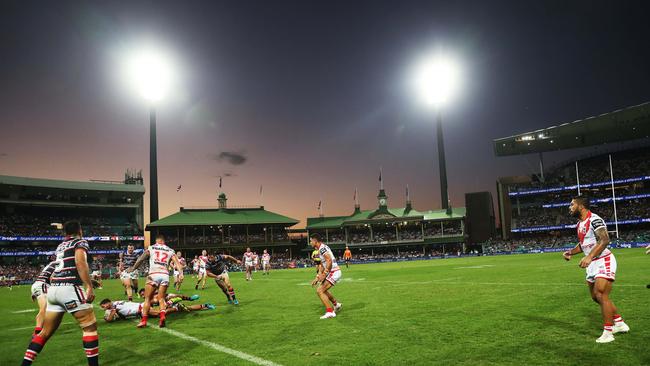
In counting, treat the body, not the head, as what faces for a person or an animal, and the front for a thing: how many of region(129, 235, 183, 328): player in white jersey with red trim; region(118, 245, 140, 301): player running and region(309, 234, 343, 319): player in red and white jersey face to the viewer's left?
1

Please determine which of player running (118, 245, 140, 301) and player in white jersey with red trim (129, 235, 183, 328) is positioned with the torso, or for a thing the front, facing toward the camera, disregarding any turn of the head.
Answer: the player running

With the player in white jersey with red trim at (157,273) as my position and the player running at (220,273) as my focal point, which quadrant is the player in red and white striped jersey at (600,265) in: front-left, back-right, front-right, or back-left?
back-right

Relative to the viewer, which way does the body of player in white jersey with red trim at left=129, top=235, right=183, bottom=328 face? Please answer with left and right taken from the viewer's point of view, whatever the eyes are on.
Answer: facing away from the viewer

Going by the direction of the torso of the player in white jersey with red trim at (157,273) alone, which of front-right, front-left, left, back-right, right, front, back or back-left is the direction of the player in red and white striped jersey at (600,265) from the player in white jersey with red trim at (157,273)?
back-right

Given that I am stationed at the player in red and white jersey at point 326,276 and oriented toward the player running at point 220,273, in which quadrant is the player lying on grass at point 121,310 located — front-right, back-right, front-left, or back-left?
front-left

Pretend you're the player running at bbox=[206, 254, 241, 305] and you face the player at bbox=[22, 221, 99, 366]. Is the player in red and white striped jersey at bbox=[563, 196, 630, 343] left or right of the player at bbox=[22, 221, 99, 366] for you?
left

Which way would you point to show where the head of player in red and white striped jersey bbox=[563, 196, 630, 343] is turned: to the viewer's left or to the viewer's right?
to the viewer's left

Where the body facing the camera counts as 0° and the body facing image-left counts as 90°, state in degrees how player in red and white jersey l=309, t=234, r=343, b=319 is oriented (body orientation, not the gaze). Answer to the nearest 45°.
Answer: approximately 90°

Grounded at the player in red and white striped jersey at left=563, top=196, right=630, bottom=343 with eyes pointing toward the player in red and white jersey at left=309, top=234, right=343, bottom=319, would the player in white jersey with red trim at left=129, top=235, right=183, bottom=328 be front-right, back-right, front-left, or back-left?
front-left

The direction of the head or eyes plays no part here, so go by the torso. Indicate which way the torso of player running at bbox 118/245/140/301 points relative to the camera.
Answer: toward the camera

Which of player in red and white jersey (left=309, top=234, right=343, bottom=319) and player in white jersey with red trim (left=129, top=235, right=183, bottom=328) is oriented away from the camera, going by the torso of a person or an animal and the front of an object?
player in white jersey with red trim (left=129, top=235, right=183, bottom=328)

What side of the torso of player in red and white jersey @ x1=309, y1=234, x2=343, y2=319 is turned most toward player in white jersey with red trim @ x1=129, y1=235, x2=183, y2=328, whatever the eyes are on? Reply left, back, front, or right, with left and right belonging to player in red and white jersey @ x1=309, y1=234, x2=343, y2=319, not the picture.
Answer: front

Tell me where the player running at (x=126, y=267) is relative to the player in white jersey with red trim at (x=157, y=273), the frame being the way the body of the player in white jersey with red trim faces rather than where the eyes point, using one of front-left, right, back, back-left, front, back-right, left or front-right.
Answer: front
